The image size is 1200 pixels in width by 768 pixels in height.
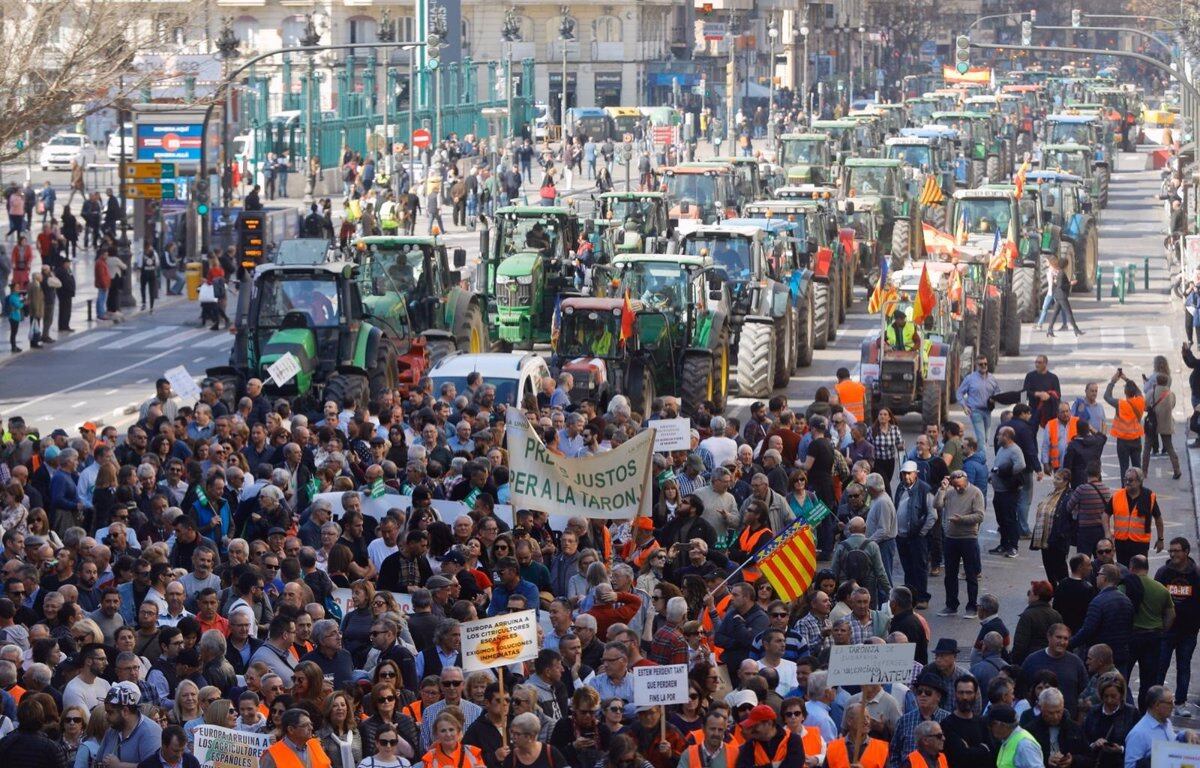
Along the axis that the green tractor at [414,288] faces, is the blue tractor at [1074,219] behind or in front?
behind

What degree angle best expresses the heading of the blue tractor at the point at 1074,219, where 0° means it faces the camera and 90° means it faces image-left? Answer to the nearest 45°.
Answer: approximately 45°

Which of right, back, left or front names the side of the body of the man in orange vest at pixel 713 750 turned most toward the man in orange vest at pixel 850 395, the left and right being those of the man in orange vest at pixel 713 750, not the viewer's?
back

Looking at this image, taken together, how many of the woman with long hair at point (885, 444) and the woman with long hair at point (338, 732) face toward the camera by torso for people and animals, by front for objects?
2

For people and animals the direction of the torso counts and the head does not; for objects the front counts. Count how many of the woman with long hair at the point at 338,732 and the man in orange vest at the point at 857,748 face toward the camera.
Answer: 2

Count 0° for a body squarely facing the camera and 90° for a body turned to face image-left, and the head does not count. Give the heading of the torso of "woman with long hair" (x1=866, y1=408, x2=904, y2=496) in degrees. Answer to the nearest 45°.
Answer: approximately 0°

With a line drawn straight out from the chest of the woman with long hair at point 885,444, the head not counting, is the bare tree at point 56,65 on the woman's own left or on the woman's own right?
on the woman's own right

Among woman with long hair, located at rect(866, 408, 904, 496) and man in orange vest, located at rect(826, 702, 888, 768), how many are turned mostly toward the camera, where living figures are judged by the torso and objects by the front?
2
